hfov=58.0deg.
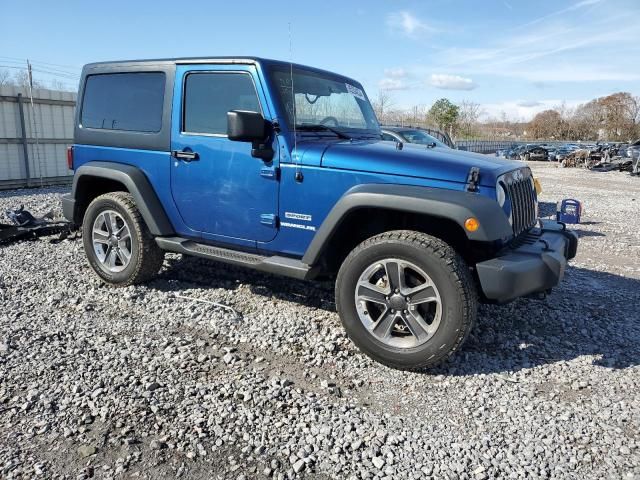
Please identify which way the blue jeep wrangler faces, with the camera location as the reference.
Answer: facing the viewer and to the right of the viewer

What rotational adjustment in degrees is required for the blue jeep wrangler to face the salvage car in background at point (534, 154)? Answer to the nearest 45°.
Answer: approximately 90° to its left

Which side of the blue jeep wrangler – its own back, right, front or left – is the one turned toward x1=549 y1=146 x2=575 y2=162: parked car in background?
left

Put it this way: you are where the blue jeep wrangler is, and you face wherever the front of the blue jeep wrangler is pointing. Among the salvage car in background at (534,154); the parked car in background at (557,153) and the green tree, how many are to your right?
0

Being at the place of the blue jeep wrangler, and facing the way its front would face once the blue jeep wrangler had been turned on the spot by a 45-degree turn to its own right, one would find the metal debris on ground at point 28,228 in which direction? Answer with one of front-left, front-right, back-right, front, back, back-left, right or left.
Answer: back-right

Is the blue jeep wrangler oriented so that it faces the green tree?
no
